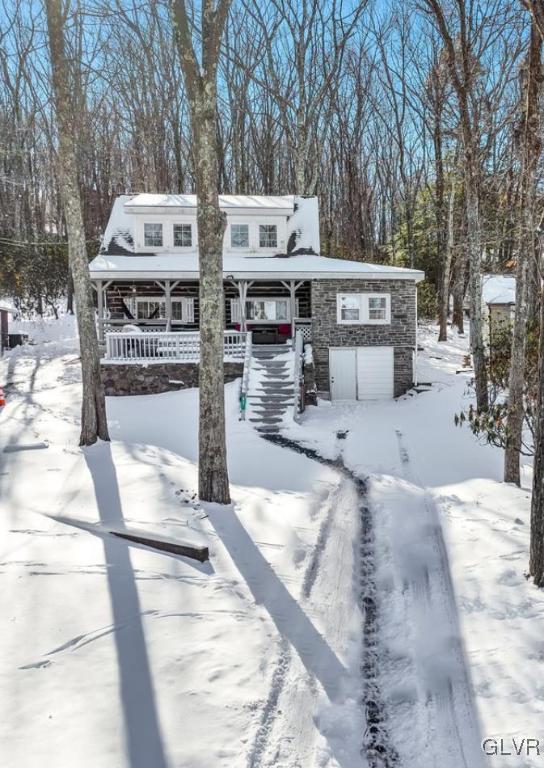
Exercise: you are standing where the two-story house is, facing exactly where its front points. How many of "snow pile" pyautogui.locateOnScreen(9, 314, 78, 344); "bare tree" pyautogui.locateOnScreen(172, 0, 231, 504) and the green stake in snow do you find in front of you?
2

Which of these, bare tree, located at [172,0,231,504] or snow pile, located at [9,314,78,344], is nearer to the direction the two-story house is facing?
the bare tree

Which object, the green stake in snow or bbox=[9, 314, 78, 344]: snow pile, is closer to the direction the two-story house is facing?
the green stake in snow

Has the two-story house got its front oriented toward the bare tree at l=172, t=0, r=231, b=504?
yes

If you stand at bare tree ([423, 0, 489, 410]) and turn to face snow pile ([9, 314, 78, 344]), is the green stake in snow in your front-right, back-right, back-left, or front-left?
front-left

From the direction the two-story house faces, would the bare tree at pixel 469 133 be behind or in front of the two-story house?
in front

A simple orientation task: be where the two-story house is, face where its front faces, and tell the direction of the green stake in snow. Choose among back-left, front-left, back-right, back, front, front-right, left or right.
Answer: front

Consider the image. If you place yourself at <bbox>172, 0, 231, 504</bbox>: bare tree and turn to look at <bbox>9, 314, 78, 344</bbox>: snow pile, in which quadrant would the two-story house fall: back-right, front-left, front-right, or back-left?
front-right

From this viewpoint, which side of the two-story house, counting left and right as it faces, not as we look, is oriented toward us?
front

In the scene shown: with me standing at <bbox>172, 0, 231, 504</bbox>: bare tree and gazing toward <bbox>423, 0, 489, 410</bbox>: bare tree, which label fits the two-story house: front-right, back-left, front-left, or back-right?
front-left

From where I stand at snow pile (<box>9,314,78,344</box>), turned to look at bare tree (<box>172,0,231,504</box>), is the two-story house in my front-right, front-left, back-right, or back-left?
front-left

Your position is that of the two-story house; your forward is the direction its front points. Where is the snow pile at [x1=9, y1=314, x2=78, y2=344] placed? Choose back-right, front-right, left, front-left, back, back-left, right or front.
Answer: back-right
